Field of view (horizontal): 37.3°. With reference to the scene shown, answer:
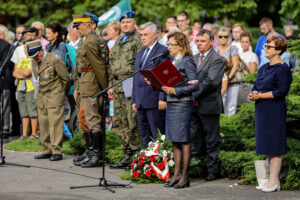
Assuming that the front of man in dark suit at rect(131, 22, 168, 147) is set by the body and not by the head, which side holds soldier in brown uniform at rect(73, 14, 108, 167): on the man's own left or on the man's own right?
on the man's own right

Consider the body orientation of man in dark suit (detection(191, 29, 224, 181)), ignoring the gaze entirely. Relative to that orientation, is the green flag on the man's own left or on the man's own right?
on the man's own right

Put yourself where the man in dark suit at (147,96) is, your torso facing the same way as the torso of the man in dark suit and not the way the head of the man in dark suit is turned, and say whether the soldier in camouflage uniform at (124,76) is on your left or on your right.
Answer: on your right

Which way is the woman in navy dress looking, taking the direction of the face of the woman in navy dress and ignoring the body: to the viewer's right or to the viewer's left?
to the viewer's left
